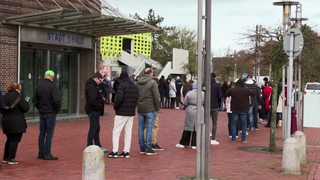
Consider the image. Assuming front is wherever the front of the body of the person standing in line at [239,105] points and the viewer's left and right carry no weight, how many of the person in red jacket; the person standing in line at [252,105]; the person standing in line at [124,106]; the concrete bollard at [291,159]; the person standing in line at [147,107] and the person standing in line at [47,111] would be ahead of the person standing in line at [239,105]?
2

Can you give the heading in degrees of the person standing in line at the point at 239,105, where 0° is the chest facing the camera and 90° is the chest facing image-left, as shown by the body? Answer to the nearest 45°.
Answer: approximately 180°

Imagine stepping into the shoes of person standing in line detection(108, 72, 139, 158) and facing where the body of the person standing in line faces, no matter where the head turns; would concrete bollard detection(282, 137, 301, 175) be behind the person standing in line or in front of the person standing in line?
behind

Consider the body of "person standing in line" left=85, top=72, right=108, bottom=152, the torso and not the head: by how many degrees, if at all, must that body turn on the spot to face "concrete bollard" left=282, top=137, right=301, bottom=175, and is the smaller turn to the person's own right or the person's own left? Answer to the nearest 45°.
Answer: approximately 45° to the person's own right
